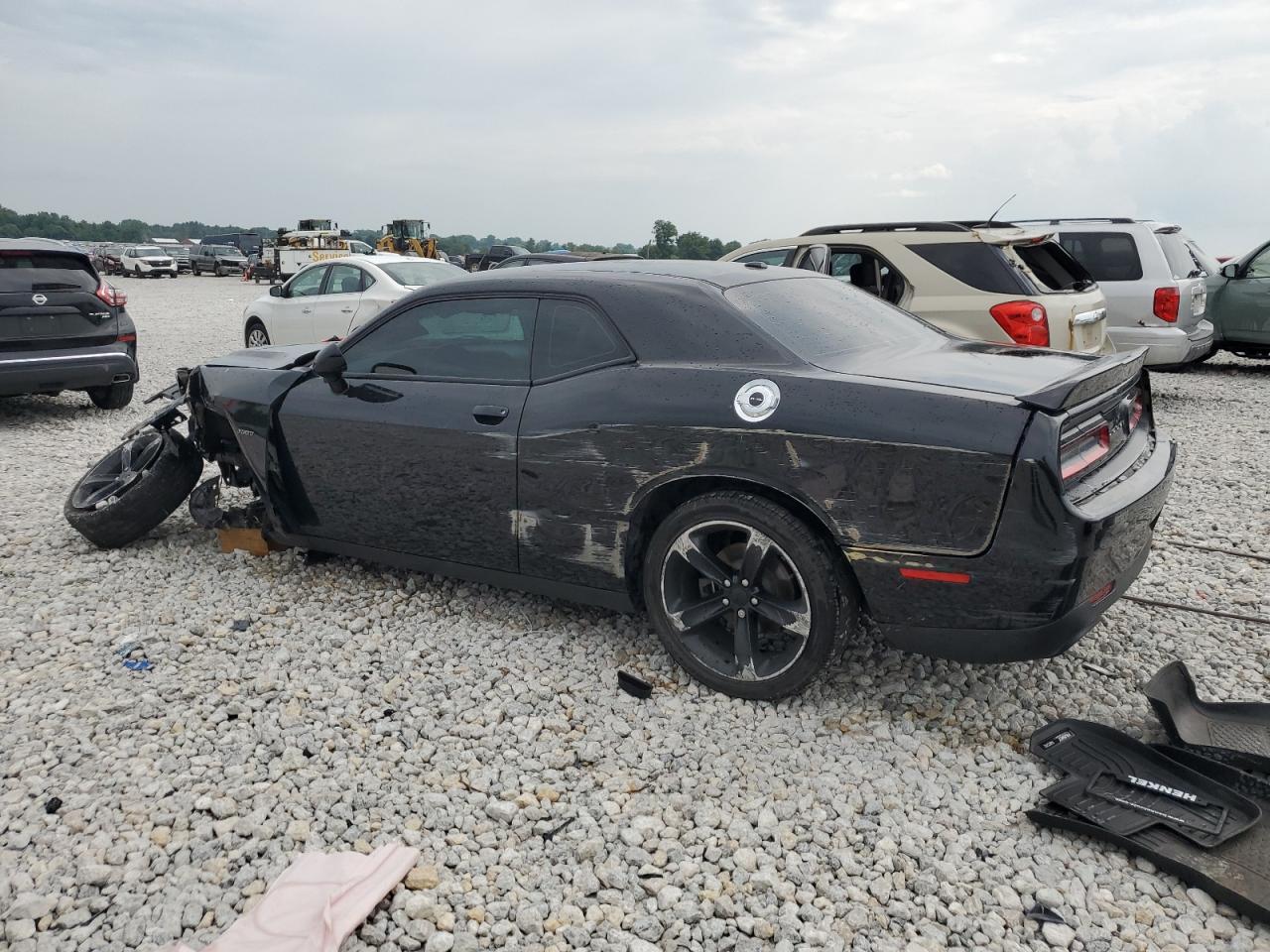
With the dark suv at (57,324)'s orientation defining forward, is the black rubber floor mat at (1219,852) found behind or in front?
behind

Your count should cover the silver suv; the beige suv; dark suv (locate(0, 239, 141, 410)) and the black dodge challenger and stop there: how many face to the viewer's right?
0

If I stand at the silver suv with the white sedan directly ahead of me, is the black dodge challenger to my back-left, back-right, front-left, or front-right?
front-left

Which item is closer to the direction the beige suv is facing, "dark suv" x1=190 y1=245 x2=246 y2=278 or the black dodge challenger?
the dark suv

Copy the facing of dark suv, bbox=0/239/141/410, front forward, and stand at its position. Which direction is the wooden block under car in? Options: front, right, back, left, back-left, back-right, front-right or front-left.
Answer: back

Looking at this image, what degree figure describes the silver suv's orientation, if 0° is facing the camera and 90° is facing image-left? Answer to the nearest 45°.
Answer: approximately 135°

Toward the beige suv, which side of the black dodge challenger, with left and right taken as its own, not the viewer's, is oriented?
right

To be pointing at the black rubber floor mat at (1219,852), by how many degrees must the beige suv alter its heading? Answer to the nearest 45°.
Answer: approximately 135° to its left

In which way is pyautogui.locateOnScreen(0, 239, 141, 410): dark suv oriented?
away from the camera

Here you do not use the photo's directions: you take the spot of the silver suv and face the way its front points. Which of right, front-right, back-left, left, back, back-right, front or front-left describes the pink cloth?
back-left

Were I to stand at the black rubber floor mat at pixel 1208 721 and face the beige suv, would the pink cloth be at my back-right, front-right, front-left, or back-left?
back-left

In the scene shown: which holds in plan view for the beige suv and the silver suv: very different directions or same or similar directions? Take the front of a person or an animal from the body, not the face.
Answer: same or similar directions

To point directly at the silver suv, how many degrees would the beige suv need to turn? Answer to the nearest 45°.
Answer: approximately 90° to its right

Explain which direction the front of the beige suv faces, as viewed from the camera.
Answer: facing away from the viewer and to the left of the viewer

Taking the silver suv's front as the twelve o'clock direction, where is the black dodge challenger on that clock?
The black dodge challenger is roughly at 8 o'clock from the silver suv.

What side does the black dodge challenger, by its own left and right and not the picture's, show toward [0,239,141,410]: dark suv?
front
